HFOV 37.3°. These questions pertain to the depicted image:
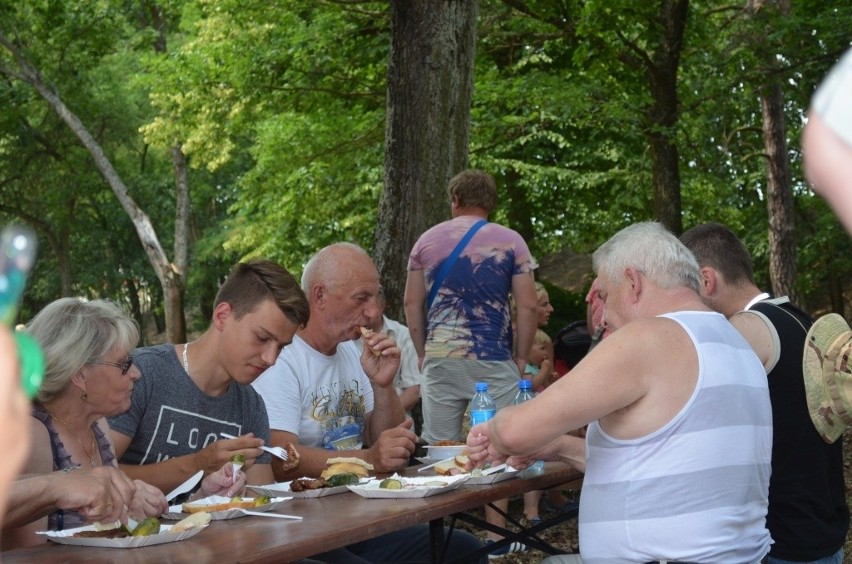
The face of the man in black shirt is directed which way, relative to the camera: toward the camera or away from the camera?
away from the camera

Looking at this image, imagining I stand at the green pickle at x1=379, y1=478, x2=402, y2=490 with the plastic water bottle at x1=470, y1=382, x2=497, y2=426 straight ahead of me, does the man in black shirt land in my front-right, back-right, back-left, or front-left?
front-right

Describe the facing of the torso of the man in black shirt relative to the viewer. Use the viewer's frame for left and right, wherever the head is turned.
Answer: facing away from the viewer and to the left of the viewer

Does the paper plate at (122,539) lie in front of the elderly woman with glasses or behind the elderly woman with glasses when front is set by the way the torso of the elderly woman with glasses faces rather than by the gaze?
in front

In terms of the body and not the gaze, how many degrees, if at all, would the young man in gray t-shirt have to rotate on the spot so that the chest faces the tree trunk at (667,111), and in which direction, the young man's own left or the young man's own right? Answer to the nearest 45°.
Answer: approximately 90° to the young man's own left

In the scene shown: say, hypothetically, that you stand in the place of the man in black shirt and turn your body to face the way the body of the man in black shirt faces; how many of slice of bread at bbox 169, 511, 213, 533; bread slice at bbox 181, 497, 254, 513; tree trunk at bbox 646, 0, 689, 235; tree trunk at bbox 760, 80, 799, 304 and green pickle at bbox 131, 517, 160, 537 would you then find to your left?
3

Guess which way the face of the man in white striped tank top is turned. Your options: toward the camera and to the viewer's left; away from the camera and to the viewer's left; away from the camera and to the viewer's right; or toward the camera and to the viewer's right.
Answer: away from the camera and to the viewer's left

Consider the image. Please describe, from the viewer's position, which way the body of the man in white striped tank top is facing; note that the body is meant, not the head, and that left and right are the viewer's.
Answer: facing away from the viewer and to the left of the viewer

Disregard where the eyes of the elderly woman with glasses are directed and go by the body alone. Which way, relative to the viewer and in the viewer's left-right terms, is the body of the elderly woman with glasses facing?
facing the viewer and to the right of the viewer

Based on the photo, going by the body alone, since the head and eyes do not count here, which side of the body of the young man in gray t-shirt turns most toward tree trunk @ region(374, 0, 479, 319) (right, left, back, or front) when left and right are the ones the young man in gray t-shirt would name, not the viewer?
left

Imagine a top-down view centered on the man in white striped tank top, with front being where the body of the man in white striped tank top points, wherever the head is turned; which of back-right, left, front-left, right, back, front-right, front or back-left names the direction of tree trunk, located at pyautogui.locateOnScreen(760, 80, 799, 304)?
front-right

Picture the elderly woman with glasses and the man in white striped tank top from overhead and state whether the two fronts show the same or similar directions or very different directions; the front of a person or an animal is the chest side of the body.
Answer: very different directions

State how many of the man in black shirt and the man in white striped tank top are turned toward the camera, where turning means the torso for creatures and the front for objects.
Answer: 0

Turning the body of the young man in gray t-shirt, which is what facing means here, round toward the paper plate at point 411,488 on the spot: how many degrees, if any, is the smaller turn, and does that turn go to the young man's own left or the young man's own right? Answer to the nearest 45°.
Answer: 0° — they already face it

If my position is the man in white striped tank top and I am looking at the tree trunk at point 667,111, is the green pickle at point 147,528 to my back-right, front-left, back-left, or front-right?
back-left

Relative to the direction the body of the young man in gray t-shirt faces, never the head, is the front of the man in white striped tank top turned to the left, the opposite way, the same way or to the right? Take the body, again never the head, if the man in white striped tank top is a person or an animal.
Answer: the opposite way

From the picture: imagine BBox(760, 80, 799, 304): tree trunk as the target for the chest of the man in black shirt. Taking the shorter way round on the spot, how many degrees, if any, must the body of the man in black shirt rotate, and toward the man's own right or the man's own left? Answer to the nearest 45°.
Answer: approximately 45° to the man's own right
